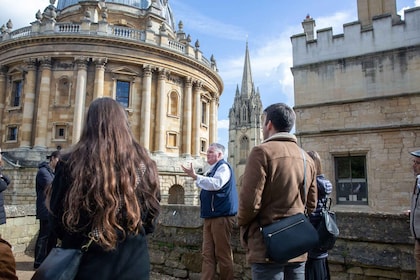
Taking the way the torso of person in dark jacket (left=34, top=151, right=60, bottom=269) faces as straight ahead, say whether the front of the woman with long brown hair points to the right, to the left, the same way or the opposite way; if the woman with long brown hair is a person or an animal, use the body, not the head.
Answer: to the left

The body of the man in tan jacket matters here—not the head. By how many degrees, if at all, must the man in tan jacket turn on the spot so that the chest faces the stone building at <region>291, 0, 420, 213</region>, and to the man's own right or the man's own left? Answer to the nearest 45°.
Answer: approximately 45° to the man's own right

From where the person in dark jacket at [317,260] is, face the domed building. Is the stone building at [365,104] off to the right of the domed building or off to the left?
right

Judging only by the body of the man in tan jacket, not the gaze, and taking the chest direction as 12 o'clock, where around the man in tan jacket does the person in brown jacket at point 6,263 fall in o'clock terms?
The person in brown jacket is roughly at 9 o'clock from the man in tan jacket.

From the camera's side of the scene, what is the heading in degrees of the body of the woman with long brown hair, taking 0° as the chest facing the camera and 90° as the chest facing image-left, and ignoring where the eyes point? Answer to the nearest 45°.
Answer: approximately 180°

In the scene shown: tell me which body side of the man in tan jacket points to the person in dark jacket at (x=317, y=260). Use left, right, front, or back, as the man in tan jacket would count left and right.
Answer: right

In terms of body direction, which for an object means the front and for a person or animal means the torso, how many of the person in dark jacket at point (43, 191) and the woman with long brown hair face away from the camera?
1

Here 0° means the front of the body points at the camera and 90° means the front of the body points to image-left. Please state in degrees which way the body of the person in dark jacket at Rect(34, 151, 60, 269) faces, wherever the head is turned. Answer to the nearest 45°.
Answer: approximately 270°

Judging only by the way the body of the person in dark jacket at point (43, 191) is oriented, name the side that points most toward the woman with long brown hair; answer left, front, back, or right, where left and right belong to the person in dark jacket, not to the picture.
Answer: right

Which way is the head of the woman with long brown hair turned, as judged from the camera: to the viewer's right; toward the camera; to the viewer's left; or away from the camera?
away from the camera

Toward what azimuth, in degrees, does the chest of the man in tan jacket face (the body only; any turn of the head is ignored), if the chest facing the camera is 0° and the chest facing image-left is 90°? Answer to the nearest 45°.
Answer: approximately 135°
